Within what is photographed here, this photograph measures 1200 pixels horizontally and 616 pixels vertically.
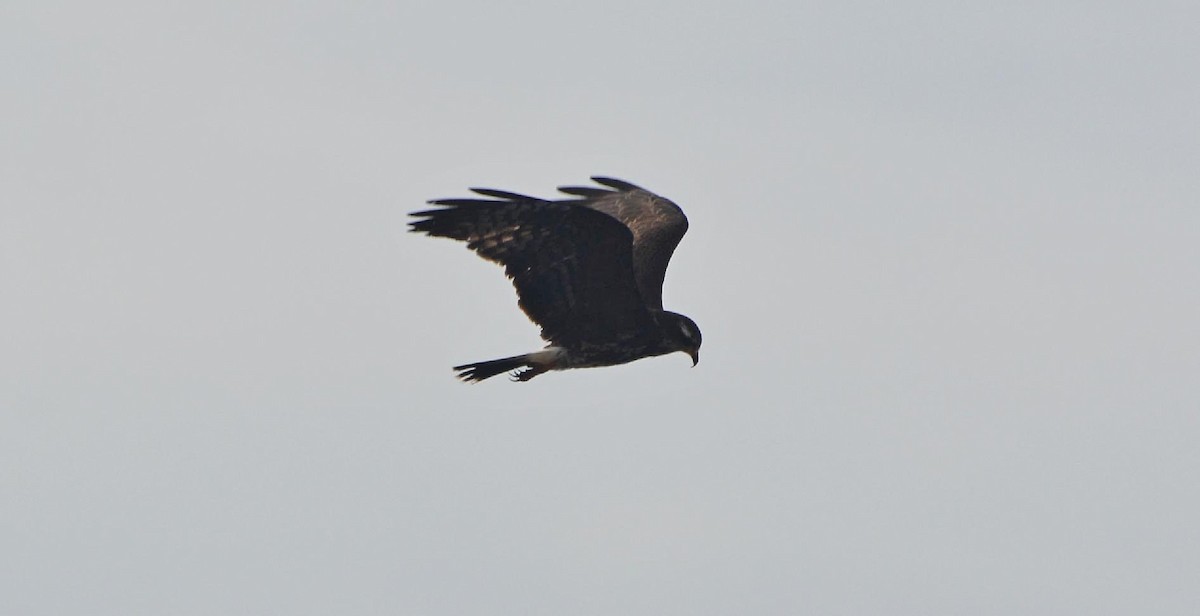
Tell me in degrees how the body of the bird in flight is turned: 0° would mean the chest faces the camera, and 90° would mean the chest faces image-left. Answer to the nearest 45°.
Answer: approximately 270°
